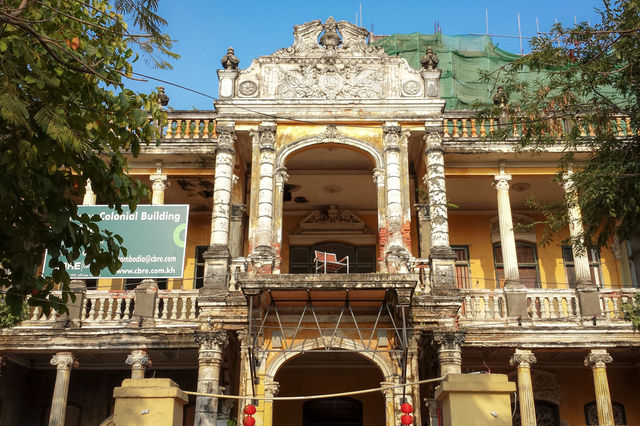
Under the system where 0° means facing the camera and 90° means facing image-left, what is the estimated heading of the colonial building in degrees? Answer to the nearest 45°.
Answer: approximately 0°

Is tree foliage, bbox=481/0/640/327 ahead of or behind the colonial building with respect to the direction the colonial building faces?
ahead

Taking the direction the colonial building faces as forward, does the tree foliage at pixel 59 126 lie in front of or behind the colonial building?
in front
